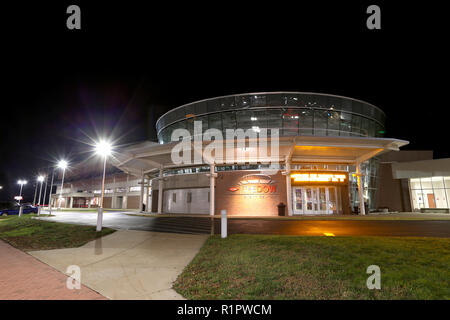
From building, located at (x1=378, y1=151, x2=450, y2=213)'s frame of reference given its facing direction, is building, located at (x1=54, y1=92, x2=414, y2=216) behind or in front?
in front

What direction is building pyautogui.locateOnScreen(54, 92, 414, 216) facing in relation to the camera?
toward the camera

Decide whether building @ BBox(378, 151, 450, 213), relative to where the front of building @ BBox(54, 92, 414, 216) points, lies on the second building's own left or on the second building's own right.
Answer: on the second building's own left

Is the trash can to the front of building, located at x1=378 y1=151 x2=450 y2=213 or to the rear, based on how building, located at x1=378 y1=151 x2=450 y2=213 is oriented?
to the front

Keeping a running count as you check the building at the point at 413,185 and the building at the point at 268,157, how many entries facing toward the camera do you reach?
2

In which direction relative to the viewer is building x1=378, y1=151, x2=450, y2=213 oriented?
toward the camera
